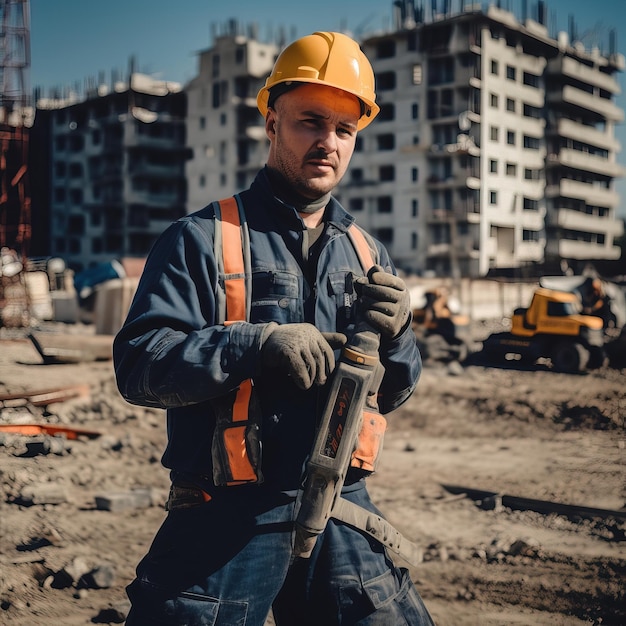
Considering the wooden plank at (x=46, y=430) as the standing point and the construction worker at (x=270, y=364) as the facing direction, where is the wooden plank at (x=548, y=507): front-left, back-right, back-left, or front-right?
front-left

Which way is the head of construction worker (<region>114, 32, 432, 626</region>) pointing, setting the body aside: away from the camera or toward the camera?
toward the camera

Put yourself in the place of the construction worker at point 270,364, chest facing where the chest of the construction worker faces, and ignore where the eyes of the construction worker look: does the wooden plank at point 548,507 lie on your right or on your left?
on your left

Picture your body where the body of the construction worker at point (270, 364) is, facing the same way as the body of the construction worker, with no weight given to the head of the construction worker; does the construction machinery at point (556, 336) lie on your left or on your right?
on your left

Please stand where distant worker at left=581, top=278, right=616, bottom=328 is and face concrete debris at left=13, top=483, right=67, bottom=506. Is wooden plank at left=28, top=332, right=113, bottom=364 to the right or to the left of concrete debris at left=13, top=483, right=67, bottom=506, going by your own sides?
right
